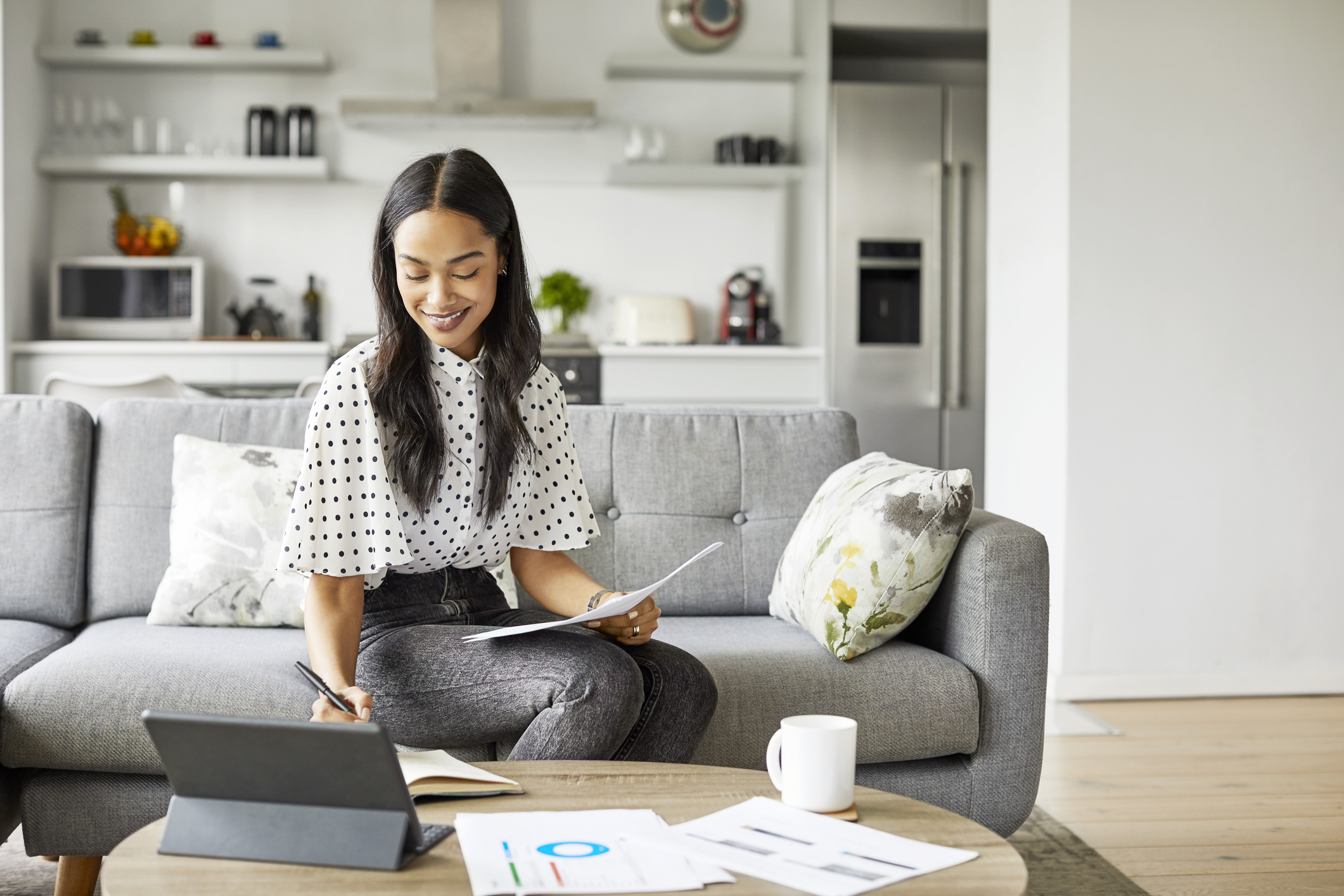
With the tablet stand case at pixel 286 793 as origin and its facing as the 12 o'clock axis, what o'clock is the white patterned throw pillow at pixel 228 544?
The white patterned throw pillow is roughly at 12 o'clock from the tablet stand case.

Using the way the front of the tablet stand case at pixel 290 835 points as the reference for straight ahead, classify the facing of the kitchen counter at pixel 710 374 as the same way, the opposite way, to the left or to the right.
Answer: the opposite way

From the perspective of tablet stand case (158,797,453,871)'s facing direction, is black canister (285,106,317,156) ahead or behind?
ahead

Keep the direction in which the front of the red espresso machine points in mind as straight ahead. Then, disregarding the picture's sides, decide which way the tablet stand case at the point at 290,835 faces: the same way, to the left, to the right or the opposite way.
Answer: the opposite way

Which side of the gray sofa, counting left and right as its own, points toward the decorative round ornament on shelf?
back

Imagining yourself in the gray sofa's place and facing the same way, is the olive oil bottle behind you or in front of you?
behind

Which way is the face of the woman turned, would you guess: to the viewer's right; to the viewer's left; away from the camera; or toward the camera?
toward the camera

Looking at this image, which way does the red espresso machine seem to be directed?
toward the camera

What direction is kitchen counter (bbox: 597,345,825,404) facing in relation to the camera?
toward the camera

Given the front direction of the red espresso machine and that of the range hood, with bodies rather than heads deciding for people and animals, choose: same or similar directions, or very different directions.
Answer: same or similar directions

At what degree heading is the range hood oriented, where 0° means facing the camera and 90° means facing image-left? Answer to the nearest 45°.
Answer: approximately 0°

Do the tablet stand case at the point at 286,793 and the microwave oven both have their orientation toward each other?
yes

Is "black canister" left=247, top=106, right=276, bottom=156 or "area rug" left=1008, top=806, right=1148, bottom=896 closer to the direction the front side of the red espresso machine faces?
the area rug

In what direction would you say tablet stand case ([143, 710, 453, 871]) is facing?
away from the camera
